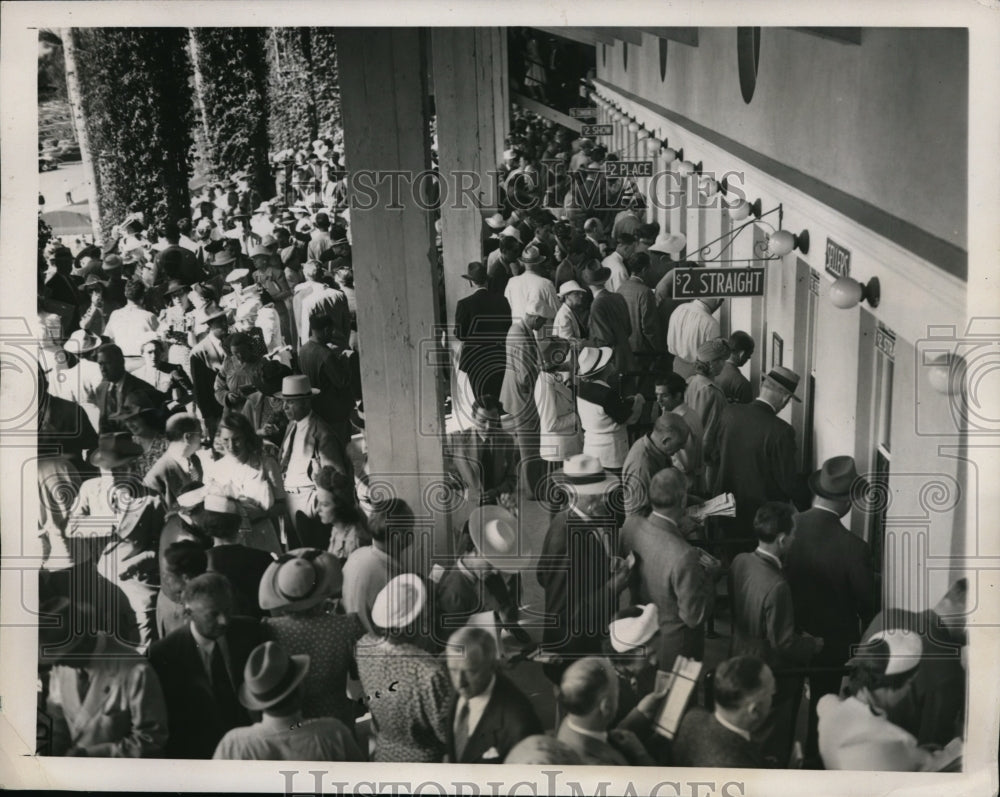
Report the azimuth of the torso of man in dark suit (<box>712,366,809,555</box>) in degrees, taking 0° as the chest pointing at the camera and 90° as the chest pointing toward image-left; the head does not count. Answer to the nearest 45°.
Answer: approximately 225°

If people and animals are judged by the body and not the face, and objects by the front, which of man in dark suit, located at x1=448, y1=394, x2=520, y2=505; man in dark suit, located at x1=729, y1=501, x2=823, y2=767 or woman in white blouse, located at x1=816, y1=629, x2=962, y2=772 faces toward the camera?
man in dark suit, located at x1=448, y1=394, x2=520, y2=505

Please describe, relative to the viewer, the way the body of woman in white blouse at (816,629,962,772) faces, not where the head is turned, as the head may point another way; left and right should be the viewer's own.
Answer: facing away from the viewer and to the right of the viewer

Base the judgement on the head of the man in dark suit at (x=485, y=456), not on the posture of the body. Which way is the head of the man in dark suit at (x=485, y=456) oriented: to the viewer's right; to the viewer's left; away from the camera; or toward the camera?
toward the camera

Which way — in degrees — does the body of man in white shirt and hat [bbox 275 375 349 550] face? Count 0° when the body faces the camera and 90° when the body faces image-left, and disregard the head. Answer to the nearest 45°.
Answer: approximately 45°

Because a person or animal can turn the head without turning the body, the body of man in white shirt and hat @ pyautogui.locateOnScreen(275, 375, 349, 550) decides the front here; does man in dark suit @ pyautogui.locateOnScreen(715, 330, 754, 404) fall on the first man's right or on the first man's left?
on the first man's left

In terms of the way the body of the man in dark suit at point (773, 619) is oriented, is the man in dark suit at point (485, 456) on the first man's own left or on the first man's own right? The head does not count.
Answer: on the first man's own left

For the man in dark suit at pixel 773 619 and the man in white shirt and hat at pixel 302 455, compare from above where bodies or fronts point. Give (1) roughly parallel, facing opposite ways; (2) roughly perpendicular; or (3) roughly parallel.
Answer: roughly parallel, facing opposite ways

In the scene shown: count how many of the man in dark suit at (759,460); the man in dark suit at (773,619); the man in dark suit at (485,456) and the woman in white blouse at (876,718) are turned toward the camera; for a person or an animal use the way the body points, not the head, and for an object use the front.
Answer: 1

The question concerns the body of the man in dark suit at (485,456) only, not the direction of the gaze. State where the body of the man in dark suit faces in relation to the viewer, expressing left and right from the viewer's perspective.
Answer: facing the viewer

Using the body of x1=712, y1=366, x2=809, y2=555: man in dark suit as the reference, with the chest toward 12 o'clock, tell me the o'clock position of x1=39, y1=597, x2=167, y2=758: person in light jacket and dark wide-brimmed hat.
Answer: The person in light jacket and dark wide-brimmed hat is roughly at 7 o'clock from the man in dark suit.

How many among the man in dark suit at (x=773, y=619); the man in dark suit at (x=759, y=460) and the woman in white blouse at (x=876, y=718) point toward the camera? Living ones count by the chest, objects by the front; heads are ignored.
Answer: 0

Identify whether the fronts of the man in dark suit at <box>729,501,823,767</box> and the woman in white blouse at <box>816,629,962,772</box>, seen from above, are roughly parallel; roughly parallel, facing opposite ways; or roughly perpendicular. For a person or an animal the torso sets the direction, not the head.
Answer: roughly parallel
